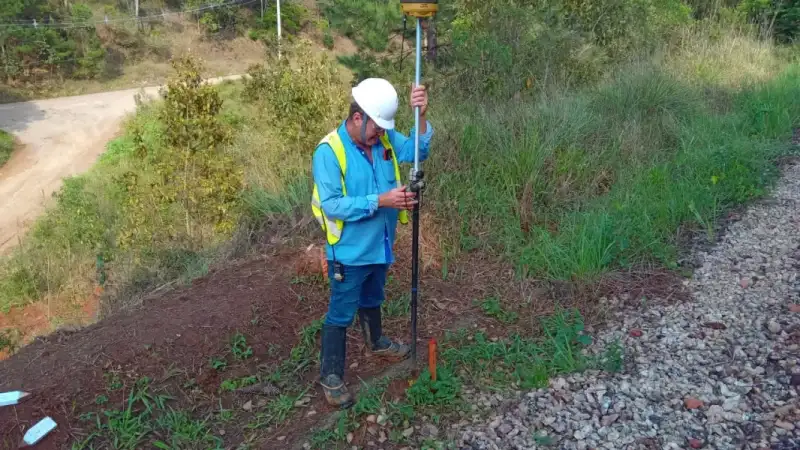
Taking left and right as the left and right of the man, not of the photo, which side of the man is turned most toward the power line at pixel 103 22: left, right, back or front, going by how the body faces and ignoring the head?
back

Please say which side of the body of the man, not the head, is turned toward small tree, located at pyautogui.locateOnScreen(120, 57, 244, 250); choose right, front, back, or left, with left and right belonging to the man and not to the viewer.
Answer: back

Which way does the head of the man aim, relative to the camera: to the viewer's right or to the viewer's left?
to the viewer's right

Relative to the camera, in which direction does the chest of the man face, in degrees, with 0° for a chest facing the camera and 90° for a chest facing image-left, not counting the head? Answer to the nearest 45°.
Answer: approximately 315°
